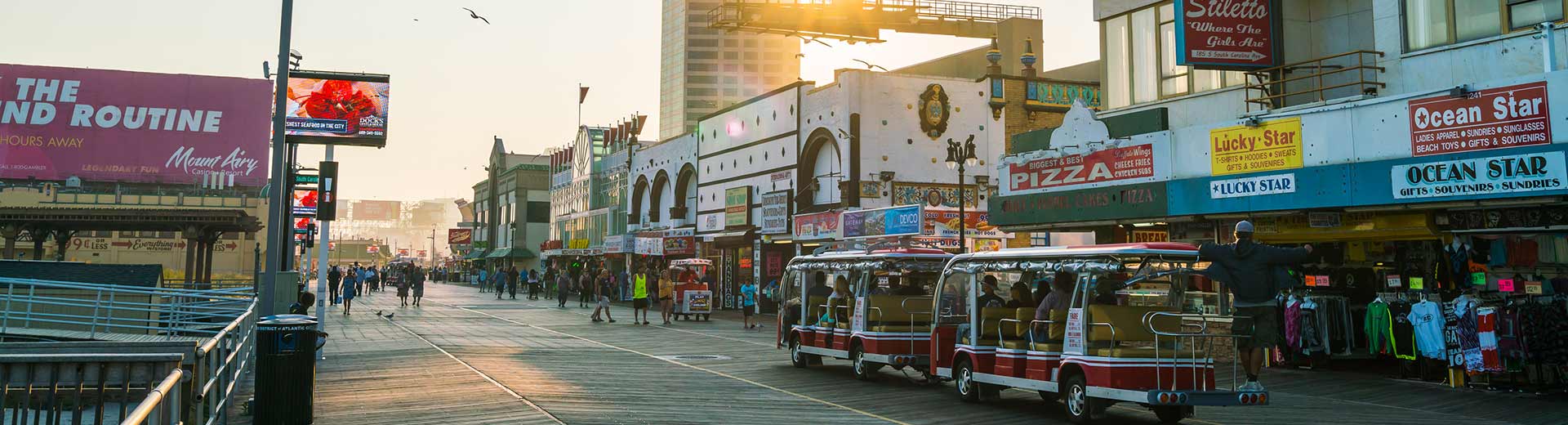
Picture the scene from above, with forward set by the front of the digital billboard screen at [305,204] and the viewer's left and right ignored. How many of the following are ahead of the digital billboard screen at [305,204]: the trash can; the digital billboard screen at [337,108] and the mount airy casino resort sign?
2

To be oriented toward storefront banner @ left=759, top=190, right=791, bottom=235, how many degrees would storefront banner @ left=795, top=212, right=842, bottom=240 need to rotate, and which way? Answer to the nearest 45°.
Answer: approximately 90° to its right

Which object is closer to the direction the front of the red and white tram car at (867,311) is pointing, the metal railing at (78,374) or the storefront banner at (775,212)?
the storefront banner

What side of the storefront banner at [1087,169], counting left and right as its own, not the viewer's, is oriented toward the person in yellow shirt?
right

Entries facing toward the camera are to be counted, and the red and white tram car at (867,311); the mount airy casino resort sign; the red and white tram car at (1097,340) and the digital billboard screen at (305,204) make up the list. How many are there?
2

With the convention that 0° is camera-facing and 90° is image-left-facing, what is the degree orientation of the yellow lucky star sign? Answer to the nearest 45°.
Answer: approximately 45°

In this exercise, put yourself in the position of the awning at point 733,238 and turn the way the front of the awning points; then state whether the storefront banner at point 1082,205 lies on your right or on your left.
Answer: on your left

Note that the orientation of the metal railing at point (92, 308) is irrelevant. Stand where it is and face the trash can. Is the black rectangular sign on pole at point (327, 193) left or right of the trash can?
left

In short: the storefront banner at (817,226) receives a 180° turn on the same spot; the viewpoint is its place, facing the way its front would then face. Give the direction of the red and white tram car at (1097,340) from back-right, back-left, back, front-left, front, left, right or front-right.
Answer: back-right

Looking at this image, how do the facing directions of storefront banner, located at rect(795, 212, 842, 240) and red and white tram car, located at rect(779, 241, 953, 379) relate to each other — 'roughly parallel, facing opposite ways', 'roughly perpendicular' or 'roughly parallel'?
roughly perpendicular

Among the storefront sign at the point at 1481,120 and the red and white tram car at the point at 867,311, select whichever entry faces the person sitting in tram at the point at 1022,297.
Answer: the storefront sign

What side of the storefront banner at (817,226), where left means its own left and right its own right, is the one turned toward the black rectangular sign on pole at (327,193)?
front

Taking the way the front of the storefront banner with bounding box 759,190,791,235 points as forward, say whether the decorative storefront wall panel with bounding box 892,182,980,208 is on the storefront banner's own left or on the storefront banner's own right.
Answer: on the storefront banner's own left
